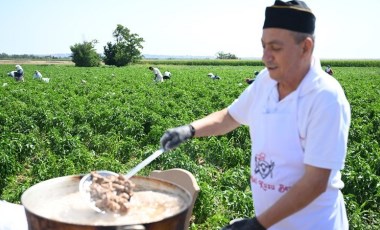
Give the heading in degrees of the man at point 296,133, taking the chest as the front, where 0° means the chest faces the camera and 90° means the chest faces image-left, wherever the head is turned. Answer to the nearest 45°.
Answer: approximately 45°

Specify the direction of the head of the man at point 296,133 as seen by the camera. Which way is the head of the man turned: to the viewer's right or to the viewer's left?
to the viewer's left

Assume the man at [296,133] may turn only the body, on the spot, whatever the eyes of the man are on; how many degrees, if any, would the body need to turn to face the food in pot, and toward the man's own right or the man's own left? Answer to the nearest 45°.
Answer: approximately 45° to the man's own right

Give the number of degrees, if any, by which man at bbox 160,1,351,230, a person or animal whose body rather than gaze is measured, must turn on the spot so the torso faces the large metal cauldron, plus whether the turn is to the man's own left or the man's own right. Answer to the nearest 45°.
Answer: approximately 45° to the man's own right
